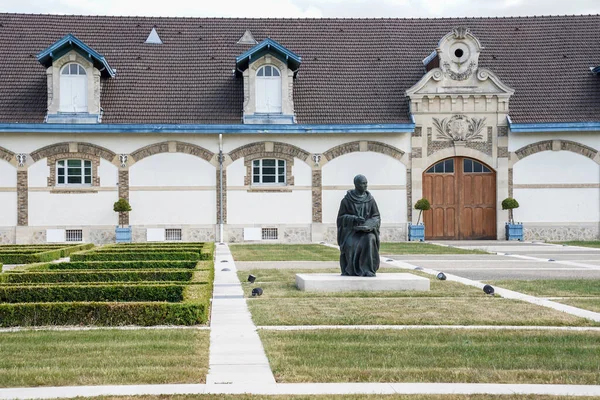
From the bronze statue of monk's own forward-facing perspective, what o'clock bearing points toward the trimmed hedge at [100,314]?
The trimmed hedge is roughly at 1 o'clock from the bronze statue of monk.

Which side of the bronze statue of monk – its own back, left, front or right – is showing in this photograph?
front

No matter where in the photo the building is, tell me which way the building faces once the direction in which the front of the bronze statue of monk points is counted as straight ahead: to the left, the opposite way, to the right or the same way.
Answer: the same way

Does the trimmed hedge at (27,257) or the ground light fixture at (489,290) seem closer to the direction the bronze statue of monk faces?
the ground light fixture

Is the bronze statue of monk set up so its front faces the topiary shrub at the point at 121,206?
no

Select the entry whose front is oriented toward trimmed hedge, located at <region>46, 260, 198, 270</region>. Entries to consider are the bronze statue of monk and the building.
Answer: the building

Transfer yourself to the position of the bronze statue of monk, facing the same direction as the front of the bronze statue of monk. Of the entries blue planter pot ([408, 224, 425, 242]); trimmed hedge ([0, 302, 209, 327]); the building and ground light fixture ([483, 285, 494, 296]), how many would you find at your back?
2

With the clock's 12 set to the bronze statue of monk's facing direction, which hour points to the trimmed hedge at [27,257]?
The trimmed hedge is roughly at 4 o'clock from the bronze statue of monk.

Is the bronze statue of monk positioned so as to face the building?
no

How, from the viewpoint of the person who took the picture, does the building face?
facing the viewer

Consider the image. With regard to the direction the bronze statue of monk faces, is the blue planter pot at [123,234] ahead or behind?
behind

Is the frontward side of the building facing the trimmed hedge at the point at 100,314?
yes

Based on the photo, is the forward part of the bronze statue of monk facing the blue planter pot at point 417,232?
no

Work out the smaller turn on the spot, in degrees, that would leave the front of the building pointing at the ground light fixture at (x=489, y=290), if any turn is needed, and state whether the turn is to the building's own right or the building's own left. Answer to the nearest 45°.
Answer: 0° — it already faces it

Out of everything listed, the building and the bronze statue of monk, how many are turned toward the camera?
2
